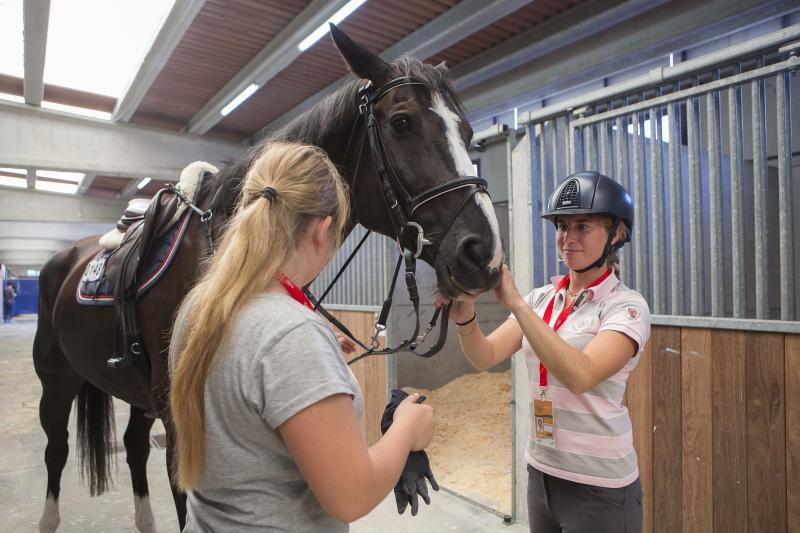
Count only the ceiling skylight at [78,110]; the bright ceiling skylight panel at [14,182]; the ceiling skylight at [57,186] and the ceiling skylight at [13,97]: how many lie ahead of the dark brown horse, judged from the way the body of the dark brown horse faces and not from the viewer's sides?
0

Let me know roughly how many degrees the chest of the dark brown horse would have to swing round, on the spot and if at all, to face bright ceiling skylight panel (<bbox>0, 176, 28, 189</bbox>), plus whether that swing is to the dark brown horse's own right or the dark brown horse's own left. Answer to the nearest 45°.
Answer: approximately 180°

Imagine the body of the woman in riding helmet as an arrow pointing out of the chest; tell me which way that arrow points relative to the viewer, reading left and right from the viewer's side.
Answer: facing the viewer and to the left of the viewer

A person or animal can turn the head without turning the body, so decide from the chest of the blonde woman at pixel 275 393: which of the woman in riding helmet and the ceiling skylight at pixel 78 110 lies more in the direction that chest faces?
the woman in riding helmet

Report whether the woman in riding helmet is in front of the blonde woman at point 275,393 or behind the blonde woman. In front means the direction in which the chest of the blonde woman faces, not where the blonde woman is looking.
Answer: in front

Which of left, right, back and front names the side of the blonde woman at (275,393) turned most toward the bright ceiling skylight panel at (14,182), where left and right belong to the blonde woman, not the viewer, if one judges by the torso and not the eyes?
left

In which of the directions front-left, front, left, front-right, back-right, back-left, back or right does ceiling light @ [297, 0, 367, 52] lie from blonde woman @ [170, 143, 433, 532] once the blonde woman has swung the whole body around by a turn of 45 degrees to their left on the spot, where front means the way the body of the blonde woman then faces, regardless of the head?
front

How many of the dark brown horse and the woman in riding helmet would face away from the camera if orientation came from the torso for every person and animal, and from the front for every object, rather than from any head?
0

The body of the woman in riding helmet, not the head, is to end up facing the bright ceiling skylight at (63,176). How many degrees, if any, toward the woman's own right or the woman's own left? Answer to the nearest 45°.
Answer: approximately 90° to the woman's own right

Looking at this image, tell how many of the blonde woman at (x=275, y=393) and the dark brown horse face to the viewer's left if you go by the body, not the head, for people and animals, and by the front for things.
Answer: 0

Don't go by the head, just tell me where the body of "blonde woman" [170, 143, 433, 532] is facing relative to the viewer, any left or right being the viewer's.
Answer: facing away from the viewer and to the right of the viewer

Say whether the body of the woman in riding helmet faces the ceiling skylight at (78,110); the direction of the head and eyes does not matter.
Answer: no

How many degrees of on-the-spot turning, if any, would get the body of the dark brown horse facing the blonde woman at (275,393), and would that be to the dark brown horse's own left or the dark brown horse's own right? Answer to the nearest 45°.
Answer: approximately 90° to the dark brown horse's own right

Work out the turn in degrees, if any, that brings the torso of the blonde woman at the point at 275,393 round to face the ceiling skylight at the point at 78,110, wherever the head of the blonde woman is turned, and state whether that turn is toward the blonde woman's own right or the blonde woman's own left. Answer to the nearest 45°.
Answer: approximately 90° to the blonde woman's own left

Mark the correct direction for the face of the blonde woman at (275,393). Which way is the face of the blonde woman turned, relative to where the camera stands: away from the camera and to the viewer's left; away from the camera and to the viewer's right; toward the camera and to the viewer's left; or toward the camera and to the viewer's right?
away from the camera and to the viewer's right

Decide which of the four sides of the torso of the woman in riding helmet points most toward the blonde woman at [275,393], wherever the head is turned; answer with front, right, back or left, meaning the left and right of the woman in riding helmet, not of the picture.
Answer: front

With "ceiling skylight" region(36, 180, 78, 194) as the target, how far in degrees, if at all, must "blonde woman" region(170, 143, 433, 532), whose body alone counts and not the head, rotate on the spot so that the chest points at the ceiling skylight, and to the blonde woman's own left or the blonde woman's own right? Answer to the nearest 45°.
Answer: approximately 90° to the blonde woman's own left

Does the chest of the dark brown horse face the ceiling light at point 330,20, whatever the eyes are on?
no

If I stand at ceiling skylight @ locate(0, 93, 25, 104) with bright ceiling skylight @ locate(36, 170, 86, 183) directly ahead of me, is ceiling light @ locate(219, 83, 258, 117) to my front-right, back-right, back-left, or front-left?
back-right

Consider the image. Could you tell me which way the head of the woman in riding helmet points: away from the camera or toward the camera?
toward the camera

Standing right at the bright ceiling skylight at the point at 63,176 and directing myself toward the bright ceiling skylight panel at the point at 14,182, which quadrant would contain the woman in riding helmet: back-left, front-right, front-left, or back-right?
back-left
